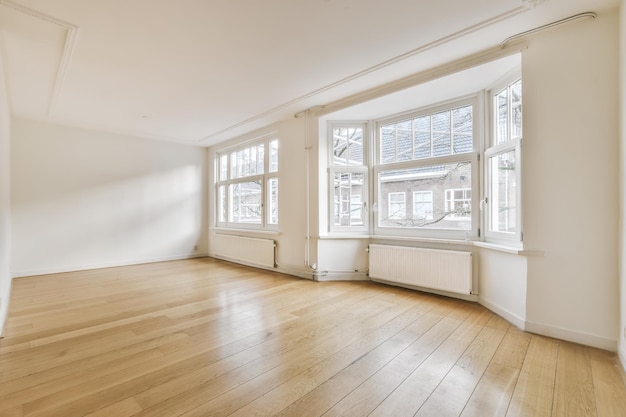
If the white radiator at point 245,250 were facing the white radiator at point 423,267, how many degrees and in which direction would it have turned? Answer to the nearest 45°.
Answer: approximately 90° to its left

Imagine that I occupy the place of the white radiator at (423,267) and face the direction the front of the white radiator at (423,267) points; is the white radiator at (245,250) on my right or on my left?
on my right

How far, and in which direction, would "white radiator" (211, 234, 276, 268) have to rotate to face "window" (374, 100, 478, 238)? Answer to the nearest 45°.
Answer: approximately 90° to its left

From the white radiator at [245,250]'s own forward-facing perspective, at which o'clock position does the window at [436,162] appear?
The window is roughly at 9 o'clock from the white radiator.

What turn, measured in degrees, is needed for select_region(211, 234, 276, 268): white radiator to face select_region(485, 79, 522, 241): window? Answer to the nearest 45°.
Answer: approximately 90° to its left

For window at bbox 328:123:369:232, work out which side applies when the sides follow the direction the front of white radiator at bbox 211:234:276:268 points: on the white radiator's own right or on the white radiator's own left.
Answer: on the white radiator's own left

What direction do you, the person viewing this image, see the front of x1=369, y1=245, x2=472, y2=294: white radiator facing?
facing the viewer and to the left of the viewer

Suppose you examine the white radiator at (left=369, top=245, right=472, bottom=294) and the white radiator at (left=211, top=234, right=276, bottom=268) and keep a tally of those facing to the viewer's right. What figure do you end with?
0
